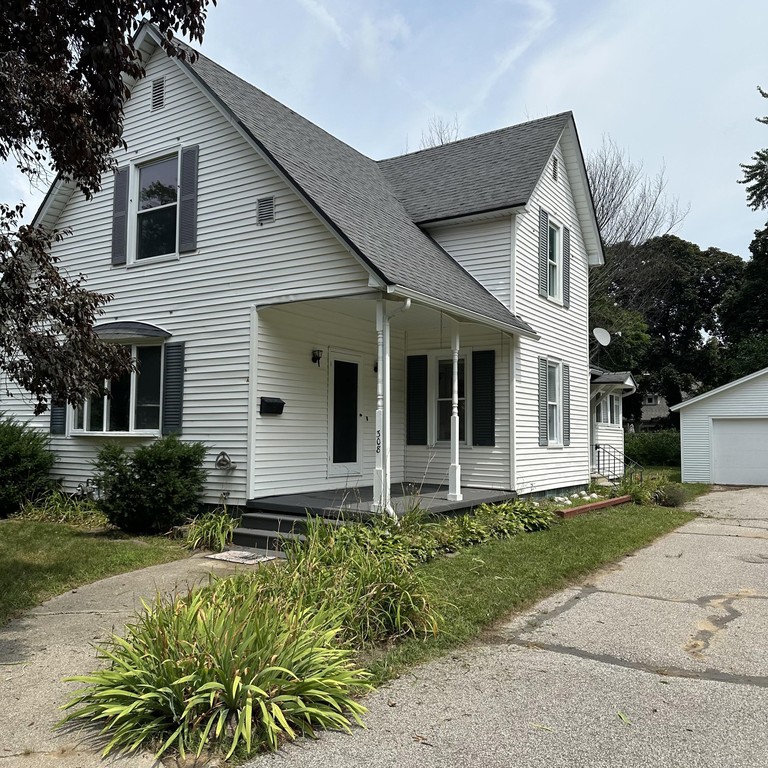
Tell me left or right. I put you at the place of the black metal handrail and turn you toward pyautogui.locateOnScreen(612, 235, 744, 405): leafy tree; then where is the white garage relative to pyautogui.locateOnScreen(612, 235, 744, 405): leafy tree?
right

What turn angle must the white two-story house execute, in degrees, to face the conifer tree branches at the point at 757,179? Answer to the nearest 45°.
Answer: approximately 180°

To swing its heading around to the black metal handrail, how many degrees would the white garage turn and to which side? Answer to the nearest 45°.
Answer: approximately 45° to its right

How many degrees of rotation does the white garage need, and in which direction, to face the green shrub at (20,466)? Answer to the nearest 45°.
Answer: approximately 45° to its right

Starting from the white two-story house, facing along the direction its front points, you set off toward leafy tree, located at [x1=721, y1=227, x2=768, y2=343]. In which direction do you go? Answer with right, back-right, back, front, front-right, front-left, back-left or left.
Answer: back

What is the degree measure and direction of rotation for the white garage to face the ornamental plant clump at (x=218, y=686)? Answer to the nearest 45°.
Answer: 0° — it already faces it

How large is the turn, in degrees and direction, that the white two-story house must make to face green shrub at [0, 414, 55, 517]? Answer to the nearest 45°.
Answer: approximately 45° to its right

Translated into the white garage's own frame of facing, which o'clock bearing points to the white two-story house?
The white two-story house is roughly at 1 o'clock from the white garage.

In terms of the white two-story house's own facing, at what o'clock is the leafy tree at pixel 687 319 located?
The leafy tree is roughly at 6 o'clock from the white two-story house.

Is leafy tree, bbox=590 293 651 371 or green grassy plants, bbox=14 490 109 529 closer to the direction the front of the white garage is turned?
the green grassy plants

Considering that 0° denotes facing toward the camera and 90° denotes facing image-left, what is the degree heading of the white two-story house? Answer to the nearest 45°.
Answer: approximately 45°

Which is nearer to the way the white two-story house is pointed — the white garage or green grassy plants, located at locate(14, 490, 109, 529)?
the green grassy plants
